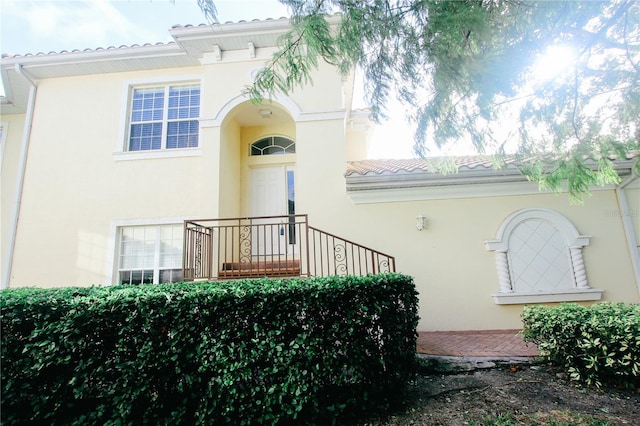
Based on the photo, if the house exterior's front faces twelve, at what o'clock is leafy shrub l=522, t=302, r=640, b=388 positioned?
The leafy shrub is roughly at 10 o'clock from the house exterior.

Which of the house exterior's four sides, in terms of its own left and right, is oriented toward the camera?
front

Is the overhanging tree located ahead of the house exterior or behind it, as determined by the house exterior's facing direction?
ahead
